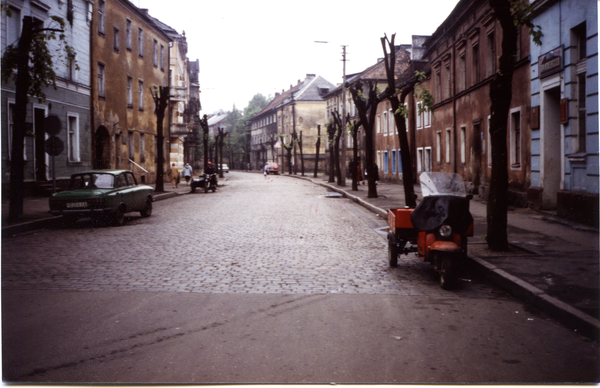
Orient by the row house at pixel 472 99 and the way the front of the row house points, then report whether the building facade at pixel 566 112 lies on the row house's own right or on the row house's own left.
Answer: on the row house's own left

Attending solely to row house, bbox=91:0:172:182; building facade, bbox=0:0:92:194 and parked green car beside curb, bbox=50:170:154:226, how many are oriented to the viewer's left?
0

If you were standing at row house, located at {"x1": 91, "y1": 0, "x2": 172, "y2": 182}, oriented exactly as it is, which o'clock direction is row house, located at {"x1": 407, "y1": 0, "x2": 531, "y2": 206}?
row house, located at {"x1": 407, "y1": 0, "x2": 531, "y2": 206} is roughly at 12 o'clock from row house, located at {"x1": 91, "y1": 0, "x2": 172, "y2": 182}.

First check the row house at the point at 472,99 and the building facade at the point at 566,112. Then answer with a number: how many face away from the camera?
0

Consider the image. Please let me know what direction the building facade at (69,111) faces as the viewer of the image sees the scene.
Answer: facing the viewer and to the right of the viewer

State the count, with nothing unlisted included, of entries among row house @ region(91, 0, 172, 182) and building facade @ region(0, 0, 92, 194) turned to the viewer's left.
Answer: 0

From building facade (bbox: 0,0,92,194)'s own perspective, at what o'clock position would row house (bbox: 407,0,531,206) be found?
The row house is roughly at 11 o'clock from the building facade.

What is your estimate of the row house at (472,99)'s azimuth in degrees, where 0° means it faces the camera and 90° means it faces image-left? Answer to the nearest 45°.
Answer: approximately 45°

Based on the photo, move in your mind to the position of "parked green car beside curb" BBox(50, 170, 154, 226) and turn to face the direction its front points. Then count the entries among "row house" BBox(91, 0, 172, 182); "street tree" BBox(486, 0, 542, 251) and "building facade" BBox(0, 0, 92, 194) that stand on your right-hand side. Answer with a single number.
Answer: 1

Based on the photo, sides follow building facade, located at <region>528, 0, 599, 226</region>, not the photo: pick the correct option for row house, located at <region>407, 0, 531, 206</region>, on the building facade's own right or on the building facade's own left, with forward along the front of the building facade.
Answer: on the building facade's own right

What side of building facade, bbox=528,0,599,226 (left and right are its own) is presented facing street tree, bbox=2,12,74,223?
front

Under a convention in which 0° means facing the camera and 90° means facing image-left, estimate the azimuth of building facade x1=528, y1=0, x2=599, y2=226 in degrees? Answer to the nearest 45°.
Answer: approximately 45°

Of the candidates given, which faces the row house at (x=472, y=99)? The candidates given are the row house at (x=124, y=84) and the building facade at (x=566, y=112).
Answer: the row house at (x=124, y=84)

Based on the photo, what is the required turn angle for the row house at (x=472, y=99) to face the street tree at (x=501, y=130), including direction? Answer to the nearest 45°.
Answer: approximately 45° to its left

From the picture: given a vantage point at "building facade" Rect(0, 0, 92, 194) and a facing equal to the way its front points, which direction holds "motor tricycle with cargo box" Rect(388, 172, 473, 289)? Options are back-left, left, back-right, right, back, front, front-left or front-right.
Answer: front-right
